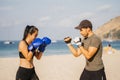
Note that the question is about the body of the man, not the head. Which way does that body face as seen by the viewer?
to the viewer's left
